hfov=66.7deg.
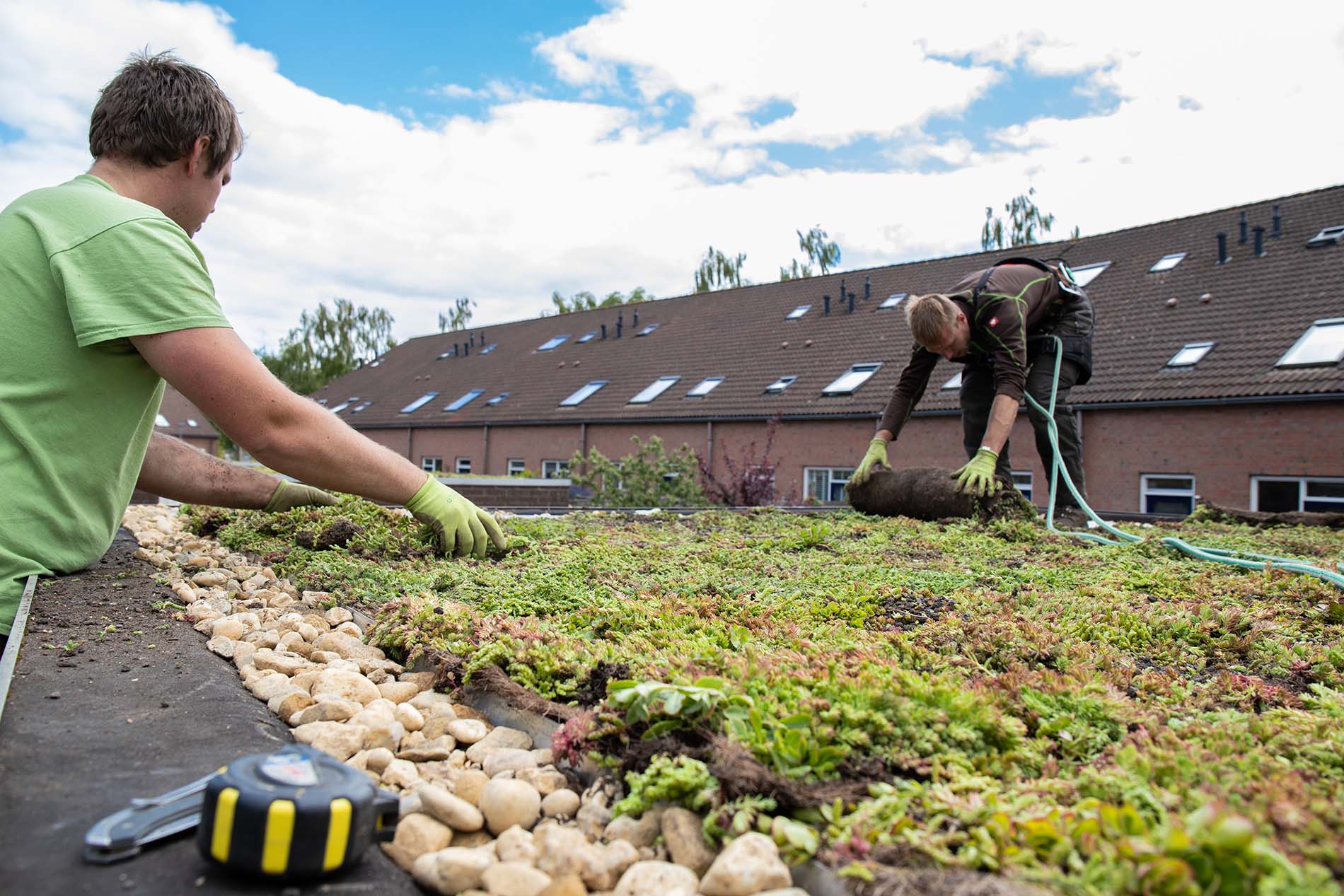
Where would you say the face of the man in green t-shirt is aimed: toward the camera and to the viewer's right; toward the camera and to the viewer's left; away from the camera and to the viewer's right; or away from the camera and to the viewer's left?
away from the camera and to the viewer's right

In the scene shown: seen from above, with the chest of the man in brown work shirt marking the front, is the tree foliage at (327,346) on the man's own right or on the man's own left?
on the man's own right

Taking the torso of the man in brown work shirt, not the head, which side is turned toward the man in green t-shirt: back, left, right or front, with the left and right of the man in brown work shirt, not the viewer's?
front

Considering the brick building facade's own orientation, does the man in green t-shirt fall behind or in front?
in front

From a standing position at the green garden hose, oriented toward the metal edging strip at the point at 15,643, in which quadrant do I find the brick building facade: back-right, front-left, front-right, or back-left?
back-right

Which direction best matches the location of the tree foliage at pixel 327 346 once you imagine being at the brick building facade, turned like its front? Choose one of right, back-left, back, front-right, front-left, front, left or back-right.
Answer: right

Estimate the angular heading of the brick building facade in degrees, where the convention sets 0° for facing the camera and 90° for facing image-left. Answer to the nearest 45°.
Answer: approximately 45°

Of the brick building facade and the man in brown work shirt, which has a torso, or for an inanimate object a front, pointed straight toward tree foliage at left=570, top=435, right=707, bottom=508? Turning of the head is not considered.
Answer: the brick building facade

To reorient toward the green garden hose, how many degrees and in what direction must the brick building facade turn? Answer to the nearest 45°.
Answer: approximately 45° to its left

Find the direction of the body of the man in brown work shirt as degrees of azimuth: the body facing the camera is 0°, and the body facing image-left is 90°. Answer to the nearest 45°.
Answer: approximately 45°

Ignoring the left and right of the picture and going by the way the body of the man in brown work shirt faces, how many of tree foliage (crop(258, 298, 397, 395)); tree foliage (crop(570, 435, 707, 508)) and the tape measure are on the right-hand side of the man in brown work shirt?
2

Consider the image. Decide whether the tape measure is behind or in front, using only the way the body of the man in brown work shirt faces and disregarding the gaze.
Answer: in front

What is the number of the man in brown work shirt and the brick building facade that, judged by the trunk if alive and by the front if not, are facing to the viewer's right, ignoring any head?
0

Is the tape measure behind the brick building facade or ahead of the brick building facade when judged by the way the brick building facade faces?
ahead
